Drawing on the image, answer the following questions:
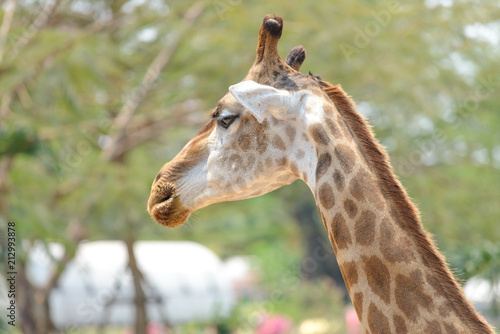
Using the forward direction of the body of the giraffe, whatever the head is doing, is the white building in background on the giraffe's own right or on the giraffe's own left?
on the giraffe's own right

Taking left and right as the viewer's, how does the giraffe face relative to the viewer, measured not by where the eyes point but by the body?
facing to the left of the viewer

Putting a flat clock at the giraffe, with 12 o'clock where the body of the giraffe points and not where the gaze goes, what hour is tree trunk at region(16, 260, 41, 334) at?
The tree trunk is roughly at 2 o'clock from the giraffe.
